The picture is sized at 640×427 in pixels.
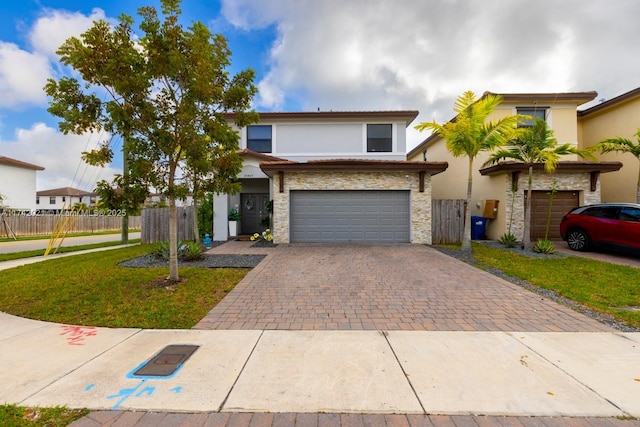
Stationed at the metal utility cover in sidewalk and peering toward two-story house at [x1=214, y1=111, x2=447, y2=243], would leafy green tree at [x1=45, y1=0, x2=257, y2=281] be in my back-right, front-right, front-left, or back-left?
front-left

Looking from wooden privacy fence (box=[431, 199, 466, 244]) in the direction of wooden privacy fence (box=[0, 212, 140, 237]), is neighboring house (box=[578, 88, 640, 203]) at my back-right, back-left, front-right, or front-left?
back-right

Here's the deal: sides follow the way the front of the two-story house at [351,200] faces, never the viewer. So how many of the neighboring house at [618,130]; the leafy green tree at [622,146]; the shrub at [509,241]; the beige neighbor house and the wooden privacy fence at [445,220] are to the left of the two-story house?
5

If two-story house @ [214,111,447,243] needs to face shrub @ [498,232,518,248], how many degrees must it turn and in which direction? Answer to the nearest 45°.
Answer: approximately 90° to its left

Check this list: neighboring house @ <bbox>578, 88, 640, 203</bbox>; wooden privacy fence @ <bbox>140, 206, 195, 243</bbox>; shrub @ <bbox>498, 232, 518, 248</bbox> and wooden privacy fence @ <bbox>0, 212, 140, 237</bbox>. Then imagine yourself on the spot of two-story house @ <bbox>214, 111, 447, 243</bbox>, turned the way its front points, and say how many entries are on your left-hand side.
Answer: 2

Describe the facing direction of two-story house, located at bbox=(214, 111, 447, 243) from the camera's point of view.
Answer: facing the viewer

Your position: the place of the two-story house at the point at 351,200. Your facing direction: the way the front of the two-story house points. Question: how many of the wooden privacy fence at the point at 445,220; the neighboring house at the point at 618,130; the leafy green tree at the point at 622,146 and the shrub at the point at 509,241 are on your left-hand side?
4

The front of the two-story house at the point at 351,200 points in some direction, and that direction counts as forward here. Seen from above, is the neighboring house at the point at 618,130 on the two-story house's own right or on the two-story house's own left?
on the two-story house's own left

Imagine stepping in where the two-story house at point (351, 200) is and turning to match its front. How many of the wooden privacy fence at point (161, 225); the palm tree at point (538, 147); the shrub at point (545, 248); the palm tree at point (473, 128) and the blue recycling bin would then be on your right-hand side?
1

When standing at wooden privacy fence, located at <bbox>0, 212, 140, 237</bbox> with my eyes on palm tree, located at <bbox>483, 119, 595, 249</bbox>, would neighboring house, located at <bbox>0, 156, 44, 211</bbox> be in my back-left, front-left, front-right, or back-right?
back-left

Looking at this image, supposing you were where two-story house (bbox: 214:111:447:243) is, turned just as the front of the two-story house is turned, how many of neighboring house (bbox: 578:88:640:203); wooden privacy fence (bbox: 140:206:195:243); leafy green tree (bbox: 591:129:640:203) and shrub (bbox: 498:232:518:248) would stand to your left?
3

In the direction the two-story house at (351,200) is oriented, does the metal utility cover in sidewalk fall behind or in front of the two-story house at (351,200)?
in front

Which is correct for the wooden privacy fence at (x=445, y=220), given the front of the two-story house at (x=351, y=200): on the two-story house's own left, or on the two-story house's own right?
on the two-story house's own left

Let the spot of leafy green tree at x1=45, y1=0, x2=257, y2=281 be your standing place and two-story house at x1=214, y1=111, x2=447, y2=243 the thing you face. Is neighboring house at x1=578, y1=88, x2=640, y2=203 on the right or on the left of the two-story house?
right

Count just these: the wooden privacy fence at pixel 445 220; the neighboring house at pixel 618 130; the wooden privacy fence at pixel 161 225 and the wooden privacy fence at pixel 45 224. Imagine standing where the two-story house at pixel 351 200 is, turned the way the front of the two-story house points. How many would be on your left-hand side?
2

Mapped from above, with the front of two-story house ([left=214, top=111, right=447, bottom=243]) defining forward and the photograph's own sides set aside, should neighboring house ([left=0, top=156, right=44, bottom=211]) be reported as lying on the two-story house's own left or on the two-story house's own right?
on the two-story house's own right

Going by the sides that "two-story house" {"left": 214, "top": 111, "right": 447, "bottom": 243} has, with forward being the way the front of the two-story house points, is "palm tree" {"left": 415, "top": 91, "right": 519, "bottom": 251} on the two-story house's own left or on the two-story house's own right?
on the two-story house's own left

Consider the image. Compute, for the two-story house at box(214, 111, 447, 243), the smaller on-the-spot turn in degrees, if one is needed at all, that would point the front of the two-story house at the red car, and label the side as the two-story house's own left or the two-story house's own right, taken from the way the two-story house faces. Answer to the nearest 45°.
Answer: approximately 90° to the two-story house's own left
